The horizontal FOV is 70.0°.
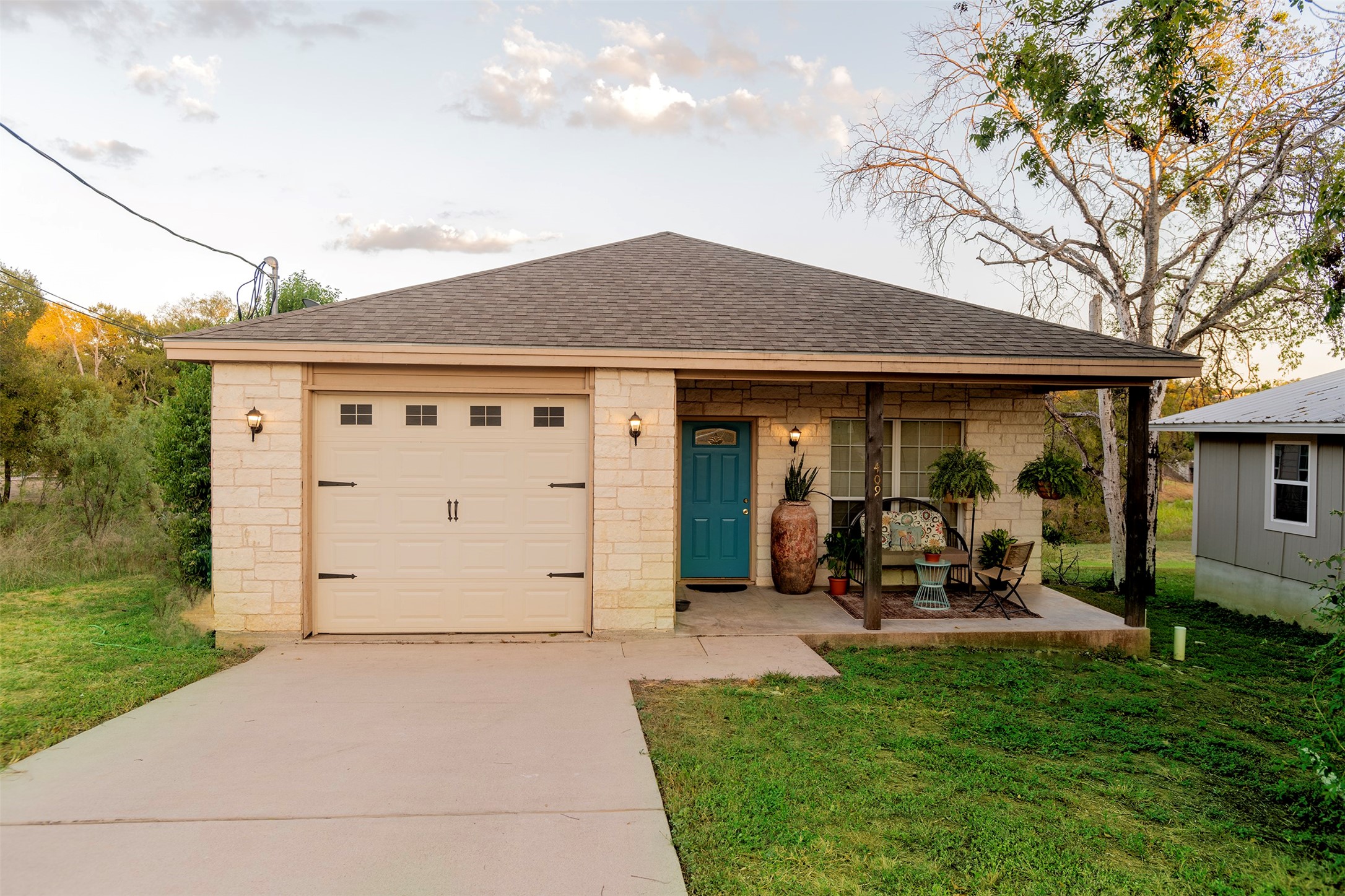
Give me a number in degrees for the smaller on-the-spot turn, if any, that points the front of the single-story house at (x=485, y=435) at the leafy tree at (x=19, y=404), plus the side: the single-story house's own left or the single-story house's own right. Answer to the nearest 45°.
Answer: approximately 135° to the single-story house's own right

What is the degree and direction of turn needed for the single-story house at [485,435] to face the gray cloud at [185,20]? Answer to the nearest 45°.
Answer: approximately 135° to its right

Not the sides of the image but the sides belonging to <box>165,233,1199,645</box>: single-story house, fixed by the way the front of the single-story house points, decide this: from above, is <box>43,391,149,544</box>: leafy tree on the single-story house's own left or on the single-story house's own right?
on the single-story house's own right

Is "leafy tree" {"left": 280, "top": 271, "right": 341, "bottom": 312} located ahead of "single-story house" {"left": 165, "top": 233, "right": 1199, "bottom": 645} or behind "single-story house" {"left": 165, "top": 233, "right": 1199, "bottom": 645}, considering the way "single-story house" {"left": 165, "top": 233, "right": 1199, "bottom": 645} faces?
behind

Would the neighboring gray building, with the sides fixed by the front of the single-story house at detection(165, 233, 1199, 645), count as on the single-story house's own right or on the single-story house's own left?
on the single-story house's own left
